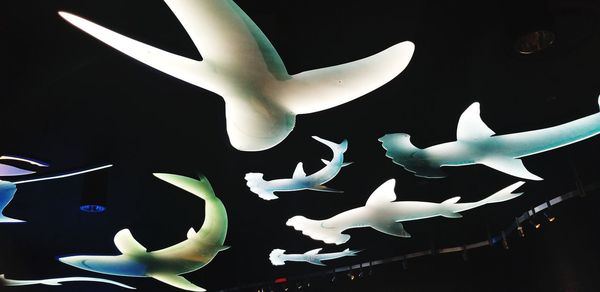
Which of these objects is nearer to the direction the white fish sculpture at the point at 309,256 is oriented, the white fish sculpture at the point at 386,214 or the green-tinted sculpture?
the green-tinted sculpture

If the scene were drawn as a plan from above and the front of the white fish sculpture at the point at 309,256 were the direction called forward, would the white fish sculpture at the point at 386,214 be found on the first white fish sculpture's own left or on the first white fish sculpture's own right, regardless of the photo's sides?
on the first white fish sculpture's own left

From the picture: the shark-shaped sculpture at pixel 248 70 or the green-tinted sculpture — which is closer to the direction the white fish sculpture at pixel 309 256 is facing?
the green-tinted sculpture

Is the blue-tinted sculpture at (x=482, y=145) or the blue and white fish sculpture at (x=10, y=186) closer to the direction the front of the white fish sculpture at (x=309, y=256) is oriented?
the blue and white fish sculpture

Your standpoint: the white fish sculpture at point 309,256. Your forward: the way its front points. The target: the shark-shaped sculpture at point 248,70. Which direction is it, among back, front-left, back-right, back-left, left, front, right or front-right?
left

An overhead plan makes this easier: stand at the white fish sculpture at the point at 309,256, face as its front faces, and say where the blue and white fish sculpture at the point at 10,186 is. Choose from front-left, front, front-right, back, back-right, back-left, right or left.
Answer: front-left

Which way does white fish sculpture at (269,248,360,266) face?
to the viewer's left

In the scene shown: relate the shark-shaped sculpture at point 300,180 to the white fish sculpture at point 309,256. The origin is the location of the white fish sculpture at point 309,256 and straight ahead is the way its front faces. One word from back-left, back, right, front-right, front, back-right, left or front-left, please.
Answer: left

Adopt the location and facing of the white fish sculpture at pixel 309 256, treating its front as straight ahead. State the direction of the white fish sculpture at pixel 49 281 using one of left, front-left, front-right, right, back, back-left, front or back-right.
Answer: front
